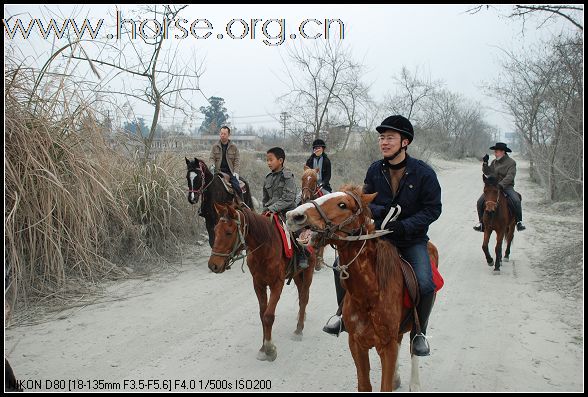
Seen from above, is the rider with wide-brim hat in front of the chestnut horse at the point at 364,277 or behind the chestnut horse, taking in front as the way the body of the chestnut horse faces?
behind

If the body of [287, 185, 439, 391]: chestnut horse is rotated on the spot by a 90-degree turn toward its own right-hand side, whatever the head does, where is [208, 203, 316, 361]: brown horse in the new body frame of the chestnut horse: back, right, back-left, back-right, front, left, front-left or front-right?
front

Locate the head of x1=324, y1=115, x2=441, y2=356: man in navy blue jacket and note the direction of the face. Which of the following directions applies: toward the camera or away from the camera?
toward the camera

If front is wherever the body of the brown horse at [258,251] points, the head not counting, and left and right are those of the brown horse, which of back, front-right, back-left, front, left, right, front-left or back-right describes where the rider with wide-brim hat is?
back

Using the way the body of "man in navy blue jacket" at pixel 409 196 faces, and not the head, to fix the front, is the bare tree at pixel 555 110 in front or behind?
behind

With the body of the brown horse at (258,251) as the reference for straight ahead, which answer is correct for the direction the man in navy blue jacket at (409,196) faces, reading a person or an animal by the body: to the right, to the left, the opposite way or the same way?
the same way

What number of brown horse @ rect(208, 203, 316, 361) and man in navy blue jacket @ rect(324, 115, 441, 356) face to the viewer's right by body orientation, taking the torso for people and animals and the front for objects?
0

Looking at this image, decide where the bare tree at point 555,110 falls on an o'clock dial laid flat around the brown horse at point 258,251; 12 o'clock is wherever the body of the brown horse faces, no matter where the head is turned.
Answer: The bare tree is roughly at 6 o'clock from the brown horse.

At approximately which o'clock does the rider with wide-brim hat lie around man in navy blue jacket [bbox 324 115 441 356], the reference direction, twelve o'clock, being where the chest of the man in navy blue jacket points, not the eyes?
The rider with wide-brim hat is roughly at 5 o'clock from the man in navy blue jacket.

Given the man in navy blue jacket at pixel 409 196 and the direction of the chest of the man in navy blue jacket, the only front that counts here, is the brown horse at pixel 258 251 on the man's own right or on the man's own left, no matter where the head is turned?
on the man's own right

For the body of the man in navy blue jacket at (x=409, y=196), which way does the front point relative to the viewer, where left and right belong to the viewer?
facing the viewer and to the left of the viewer

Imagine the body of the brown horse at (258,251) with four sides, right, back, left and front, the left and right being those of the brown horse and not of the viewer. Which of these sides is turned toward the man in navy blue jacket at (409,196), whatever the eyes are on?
left
